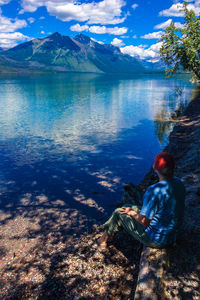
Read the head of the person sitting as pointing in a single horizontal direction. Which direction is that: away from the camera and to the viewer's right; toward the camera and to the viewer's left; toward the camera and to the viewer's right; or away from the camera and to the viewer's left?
away from the camera and to the viewer's left

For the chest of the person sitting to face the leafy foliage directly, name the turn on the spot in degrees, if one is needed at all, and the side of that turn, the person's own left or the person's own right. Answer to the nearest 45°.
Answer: approximately 45° to the person's own right

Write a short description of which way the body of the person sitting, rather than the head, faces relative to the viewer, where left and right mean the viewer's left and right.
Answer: facing away from the viewer and to the left of the viewer
